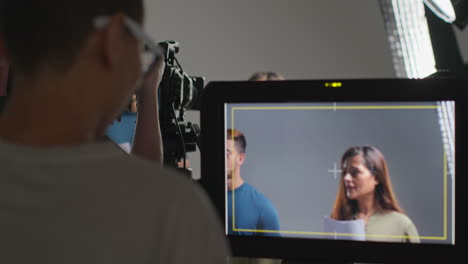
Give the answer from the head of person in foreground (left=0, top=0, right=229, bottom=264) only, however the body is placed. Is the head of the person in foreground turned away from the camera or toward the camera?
away from the camera

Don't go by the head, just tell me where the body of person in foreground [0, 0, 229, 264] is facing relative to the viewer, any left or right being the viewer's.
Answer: facing away from the viewer and to the right of the viewer
